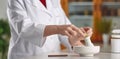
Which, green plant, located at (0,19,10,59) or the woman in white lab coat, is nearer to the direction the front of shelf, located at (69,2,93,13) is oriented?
the woman in white lab coat

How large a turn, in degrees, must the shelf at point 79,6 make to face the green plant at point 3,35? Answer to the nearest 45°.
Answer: approximately 45° to its right

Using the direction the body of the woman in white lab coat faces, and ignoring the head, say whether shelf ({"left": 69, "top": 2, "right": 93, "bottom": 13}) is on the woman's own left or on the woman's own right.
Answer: on the woman's own left

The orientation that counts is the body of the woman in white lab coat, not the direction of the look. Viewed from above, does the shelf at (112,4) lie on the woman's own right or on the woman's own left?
on the woman's own left

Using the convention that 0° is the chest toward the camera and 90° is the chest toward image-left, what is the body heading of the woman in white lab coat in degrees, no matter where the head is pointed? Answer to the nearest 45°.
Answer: approximately 315°

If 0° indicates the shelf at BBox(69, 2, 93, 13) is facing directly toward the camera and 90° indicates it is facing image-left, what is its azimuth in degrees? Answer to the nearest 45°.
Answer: approximately 0°
